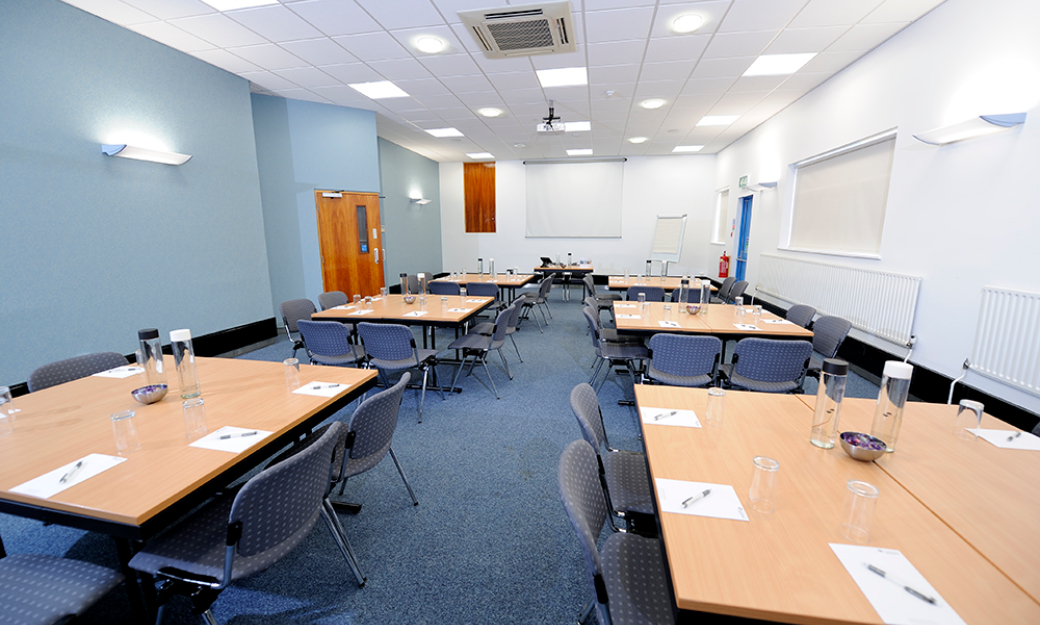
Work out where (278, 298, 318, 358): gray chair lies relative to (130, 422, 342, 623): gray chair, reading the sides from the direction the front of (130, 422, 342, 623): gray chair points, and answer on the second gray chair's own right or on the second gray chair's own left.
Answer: on the second gray chair's own right

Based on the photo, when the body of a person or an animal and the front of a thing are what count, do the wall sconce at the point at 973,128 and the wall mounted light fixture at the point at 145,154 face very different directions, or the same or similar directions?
very different directions

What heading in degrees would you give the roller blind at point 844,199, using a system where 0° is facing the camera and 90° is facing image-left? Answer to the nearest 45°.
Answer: approximately 45°

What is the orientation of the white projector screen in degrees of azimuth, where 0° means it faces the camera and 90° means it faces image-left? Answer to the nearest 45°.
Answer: approximately 0°

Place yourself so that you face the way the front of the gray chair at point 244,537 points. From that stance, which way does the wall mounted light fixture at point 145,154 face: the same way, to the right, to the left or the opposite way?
the opposite way

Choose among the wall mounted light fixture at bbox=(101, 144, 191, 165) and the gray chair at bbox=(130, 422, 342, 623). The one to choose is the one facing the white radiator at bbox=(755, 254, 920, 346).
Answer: the wall mounted light fixture

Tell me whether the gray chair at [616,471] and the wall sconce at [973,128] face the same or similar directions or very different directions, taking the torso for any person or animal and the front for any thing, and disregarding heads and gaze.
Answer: very different directions

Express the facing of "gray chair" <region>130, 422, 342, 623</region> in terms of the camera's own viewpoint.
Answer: facing away from the viewer and to the left of the viewer

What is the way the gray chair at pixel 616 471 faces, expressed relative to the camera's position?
facing to the right of the viewer

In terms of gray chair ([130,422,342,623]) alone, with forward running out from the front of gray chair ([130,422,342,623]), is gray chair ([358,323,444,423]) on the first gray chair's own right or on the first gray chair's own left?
on the first gray chair's own right

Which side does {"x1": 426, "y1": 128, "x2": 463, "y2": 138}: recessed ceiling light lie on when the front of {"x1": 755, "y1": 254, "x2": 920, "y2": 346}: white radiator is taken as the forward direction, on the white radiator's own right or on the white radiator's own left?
on the white radiator's own right

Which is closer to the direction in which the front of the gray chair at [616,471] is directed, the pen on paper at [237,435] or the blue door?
the blue door
